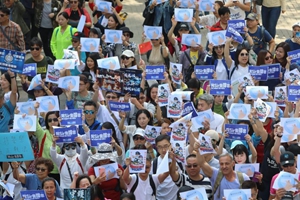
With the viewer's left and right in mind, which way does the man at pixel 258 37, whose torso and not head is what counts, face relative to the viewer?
facing the viewer and to the left of the viewer

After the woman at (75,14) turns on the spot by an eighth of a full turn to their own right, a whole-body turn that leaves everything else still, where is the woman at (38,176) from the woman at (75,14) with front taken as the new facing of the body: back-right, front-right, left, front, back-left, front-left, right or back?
front-left

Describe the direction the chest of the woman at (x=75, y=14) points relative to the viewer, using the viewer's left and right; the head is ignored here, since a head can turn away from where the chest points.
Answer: facing the viewer

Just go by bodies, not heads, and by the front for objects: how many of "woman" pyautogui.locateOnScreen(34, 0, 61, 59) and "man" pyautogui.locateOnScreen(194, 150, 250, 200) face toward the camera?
2

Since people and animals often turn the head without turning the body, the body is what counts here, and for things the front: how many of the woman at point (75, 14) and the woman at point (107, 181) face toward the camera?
2

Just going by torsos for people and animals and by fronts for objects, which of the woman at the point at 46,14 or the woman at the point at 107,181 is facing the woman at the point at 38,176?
the woman at the point at 46,14

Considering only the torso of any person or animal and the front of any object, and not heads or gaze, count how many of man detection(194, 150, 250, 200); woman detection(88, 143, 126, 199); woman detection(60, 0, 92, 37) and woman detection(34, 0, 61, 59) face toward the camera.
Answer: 4

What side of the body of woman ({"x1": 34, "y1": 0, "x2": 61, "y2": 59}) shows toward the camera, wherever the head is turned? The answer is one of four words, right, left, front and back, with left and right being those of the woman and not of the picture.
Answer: front
